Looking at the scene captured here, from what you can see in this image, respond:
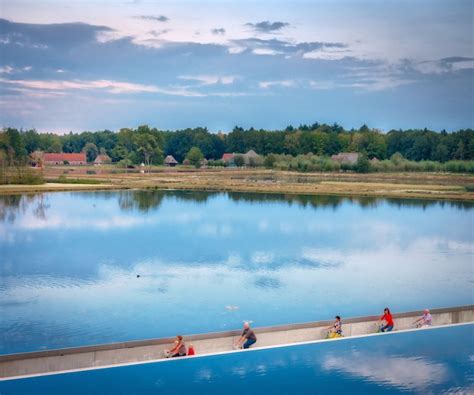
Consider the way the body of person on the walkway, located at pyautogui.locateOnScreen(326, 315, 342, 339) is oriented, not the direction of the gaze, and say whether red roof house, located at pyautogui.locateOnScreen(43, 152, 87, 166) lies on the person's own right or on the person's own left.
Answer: on the person's own right

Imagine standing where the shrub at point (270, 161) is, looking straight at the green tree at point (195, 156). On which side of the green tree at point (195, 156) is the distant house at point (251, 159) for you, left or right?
right

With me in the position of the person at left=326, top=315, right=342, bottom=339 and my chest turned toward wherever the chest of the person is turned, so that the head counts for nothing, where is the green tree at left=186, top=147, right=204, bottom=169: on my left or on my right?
on my right

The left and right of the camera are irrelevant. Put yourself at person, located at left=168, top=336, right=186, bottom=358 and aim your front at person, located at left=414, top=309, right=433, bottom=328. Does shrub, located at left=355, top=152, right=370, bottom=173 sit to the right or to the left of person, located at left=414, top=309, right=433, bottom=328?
left

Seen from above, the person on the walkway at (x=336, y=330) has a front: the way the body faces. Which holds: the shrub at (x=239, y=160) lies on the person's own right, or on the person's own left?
on the person's own right
